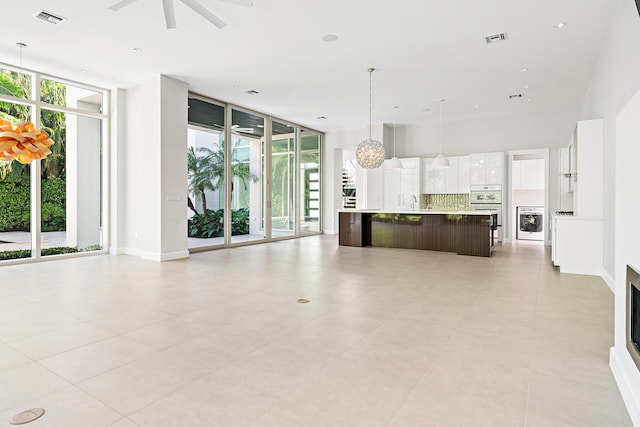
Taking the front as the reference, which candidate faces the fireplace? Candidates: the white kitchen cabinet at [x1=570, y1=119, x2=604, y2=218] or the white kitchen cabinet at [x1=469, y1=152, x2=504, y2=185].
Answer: the white kitchen cabinet at [x1=469, y1=152, x2=504, y2=185]

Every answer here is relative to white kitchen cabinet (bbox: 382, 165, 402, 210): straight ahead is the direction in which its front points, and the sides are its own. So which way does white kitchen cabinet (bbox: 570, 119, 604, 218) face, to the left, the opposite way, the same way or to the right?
to the right

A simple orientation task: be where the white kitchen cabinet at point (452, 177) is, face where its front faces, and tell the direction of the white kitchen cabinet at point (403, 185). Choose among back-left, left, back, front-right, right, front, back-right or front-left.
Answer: right

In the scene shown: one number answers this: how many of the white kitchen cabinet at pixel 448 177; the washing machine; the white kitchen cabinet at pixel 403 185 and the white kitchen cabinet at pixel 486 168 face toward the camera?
4

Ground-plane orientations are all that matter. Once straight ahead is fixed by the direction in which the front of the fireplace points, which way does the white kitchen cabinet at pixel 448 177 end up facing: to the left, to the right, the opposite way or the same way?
to the left

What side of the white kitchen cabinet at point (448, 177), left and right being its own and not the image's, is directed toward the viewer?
front

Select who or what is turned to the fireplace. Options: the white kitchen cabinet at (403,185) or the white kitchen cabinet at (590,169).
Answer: the white kitchen cabinet at (403,185)

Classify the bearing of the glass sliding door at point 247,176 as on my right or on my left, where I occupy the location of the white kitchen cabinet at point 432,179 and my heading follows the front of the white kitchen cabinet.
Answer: on my right

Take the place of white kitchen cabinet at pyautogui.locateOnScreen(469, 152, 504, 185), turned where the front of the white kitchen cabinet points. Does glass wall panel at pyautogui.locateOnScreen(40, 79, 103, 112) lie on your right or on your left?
on your right

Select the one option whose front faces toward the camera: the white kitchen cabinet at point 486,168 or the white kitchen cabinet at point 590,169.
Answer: the white kitchen cabinet at point 486,168

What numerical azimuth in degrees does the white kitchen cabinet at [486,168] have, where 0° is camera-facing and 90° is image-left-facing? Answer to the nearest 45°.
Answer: approximately 0°

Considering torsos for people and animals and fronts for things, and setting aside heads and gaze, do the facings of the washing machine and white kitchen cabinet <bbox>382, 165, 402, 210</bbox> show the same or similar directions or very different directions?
same or similar directions

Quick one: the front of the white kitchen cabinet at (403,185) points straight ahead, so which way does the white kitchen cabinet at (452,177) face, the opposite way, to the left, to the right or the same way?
the same way

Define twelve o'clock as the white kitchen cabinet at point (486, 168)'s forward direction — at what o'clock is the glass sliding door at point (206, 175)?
The glass sliding door is roughly at 2 o'clock from the white kitchen cabinet.

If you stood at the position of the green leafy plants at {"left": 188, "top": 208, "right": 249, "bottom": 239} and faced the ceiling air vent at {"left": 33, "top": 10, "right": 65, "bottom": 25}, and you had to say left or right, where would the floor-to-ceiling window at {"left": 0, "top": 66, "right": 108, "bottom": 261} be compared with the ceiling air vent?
right

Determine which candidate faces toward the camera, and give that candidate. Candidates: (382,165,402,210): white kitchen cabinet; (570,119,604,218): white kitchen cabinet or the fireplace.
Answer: (382,165,402,210): white kitchen cabinet

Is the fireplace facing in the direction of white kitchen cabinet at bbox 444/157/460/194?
no

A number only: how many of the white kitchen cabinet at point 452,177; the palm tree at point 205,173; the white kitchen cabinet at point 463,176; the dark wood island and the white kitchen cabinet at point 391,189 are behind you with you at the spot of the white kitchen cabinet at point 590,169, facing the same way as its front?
0

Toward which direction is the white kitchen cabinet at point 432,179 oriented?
toward the camera

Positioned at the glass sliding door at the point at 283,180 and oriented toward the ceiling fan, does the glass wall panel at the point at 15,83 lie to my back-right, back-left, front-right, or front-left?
front-right

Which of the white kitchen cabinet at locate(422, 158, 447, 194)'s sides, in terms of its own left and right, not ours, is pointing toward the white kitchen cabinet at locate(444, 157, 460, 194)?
left

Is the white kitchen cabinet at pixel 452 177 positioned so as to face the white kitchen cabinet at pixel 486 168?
no

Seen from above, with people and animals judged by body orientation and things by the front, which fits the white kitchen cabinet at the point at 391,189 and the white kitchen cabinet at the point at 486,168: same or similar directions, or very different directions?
same or similar directions

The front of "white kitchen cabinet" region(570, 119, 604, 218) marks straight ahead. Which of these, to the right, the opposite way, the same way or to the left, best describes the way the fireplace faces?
the same way
